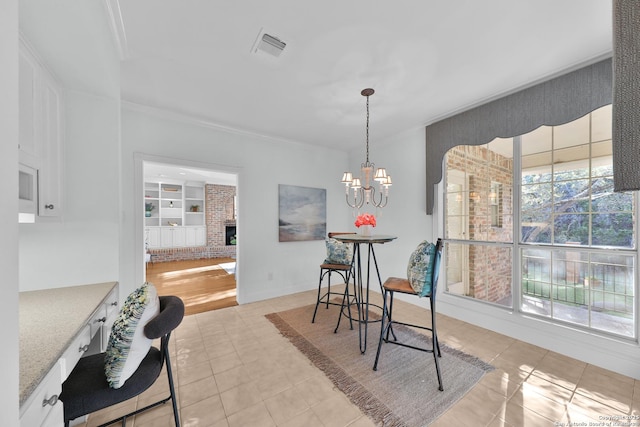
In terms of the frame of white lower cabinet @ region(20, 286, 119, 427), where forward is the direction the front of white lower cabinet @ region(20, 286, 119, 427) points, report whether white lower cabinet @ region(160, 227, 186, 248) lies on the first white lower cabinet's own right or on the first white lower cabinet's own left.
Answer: on the first white lower cabinet's own left

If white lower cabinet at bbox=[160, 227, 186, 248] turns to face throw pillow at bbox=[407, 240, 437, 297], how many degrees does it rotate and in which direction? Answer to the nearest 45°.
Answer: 0° — it already faces it

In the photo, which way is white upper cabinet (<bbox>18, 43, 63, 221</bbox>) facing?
to the viewer's right

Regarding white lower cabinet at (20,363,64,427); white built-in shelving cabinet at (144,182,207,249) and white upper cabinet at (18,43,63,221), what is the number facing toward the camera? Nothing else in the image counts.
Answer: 1

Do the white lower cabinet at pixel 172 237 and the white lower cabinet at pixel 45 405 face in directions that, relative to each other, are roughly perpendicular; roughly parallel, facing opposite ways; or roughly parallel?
roughly perpendicular

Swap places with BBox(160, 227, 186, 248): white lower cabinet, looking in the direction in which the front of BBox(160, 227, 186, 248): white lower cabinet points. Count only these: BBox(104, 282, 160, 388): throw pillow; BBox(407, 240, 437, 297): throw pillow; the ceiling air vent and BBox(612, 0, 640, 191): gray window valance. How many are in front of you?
4

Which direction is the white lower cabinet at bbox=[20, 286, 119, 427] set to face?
to the viewer's right

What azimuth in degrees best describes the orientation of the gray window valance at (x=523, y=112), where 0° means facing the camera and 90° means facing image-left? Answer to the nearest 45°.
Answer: approximately 45°

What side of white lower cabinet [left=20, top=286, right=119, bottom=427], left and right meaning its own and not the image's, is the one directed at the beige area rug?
front
